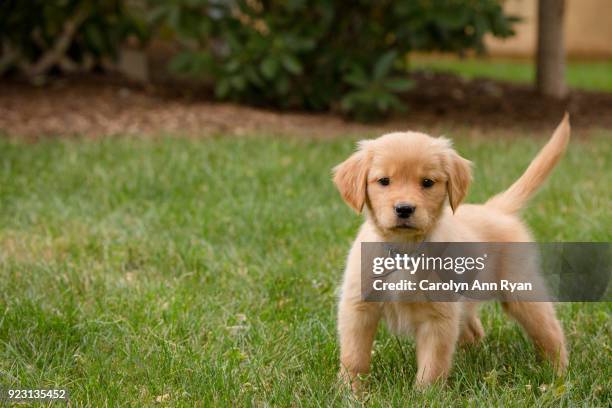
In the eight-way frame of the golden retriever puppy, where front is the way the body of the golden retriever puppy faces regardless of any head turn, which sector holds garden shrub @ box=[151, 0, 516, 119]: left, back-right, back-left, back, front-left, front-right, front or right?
back-right

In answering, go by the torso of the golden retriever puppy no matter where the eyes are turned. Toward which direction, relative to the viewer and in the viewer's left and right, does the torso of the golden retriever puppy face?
facing the viewer and to the left of the viewer
